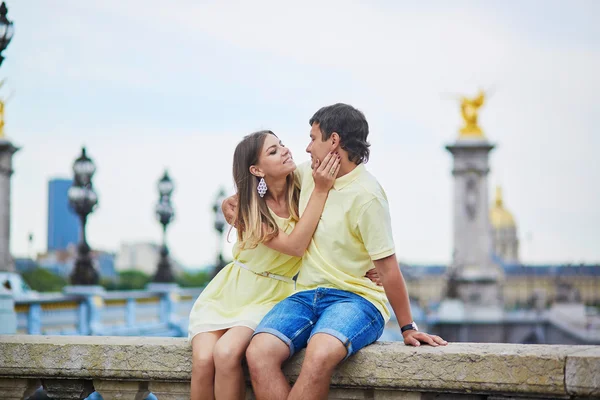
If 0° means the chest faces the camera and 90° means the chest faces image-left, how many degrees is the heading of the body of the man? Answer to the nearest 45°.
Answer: approximately 45°

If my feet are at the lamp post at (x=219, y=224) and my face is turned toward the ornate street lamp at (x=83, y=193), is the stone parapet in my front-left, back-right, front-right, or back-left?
front-left

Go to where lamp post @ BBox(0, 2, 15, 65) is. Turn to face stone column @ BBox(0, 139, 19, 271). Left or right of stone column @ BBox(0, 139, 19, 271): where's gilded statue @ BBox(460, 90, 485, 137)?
right

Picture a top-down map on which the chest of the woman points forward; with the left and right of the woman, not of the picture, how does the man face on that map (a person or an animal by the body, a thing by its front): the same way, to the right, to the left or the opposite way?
to the right

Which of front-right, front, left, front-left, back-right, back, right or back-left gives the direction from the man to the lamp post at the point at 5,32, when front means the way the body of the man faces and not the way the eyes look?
right

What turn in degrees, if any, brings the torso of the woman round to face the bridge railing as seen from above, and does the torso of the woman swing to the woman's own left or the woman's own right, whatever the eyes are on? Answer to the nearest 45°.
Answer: approximately 135° to the woman's own left

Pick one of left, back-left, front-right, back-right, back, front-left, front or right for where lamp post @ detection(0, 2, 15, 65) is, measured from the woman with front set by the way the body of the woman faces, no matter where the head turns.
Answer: back

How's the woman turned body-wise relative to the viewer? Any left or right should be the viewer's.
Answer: facing the viewer and to the right of the viewer

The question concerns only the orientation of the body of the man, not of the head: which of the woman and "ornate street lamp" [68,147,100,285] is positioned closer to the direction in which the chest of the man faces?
the woman

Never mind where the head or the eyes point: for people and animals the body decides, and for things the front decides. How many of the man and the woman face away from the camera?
0
